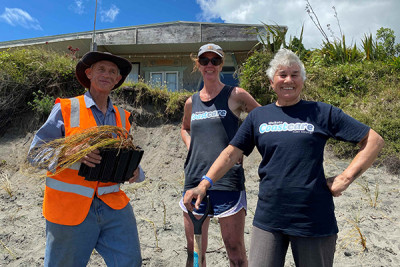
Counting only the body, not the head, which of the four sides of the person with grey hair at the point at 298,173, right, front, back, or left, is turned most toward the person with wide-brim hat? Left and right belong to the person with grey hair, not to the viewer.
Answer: right

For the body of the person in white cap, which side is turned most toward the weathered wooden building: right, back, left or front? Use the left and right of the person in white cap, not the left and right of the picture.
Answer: back

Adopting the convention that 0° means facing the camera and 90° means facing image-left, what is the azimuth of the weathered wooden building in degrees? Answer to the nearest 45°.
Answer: approximately 0°

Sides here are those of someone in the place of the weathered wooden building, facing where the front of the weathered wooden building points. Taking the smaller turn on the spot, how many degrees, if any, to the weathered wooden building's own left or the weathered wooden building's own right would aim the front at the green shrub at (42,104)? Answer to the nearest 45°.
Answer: approximately 45° to the weathered wooden building's own right

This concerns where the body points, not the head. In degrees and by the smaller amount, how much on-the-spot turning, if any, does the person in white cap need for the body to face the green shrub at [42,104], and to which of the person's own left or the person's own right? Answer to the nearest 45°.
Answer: approximately 135° to the person's own right

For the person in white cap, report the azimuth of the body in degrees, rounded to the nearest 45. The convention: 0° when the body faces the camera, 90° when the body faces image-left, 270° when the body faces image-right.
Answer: approximately 0°

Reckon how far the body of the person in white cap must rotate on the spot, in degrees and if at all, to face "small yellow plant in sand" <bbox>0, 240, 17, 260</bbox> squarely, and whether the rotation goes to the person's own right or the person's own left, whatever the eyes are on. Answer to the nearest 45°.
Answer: approximately 135° to the person's own right

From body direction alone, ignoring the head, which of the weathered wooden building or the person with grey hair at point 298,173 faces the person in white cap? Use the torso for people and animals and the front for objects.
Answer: the weathered wooden building
